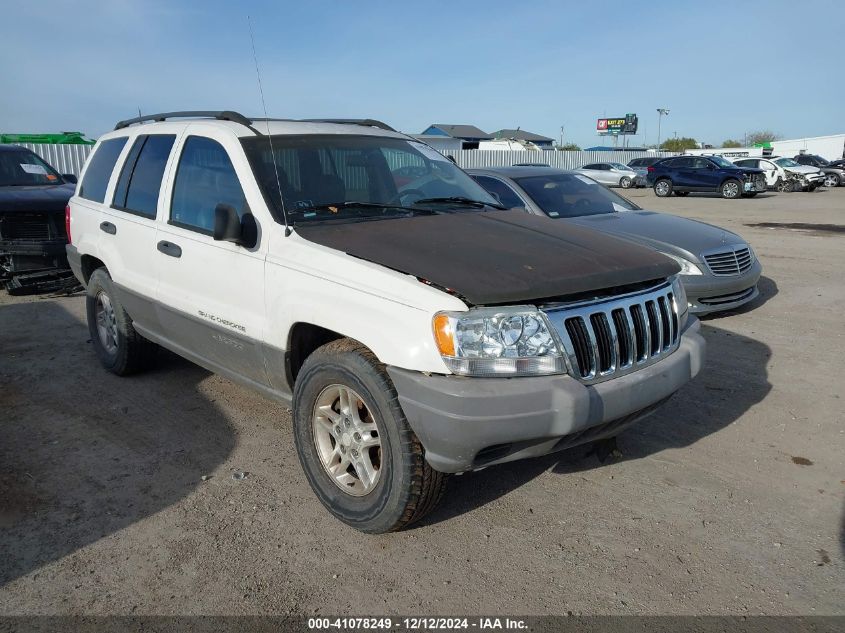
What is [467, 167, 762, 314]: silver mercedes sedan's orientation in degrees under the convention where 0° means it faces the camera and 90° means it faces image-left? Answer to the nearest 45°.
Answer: approximately 315°

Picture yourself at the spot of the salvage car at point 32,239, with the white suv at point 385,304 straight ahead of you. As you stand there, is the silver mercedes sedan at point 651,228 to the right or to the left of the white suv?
left

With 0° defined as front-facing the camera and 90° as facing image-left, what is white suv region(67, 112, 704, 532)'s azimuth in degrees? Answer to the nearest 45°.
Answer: approximately 315°

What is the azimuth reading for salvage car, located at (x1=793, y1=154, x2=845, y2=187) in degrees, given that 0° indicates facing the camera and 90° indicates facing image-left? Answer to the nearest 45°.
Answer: approximately 315°

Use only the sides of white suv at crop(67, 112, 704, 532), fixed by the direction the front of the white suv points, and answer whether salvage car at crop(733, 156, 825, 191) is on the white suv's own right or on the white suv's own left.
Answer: on the white suv's own left

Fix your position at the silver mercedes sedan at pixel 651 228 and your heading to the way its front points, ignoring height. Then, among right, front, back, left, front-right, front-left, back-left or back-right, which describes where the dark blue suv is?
back-left
